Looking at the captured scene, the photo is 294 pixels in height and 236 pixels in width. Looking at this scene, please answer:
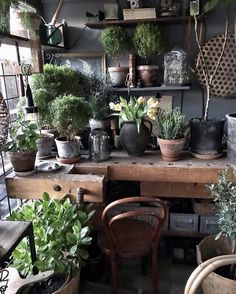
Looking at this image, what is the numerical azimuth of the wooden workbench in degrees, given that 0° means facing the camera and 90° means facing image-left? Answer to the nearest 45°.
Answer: approximately 0°

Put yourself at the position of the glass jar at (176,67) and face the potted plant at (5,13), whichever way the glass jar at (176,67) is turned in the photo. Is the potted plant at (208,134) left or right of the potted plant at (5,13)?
left
